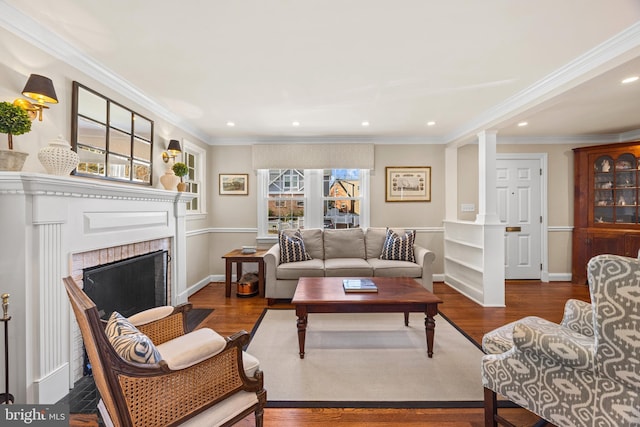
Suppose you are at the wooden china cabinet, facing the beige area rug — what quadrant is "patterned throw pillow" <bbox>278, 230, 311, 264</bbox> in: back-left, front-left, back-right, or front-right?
front-right

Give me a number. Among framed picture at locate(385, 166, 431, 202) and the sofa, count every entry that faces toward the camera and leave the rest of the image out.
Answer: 2

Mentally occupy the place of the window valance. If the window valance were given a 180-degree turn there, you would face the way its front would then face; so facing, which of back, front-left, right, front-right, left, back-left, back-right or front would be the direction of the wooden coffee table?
back

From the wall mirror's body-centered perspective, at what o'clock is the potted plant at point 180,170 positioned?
The potted plant is roughly at 9 o'clock from the wall mirror.

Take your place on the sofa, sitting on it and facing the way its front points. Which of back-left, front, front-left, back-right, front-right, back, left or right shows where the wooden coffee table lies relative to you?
front

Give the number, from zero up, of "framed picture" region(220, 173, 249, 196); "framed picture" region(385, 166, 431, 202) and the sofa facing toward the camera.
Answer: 3

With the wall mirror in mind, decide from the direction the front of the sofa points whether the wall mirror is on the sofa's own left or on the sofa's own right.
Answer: on the sofa's own right

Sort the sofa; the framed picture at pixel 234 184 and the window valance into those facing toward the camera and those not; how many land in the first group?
3

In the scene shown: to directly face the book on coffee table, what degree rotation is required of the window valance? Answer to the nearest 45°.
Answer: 0° — it already faces it

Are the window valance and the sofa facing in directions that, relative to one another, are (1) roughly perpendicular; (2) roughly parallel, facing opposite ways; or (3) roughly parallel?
roughly parallel

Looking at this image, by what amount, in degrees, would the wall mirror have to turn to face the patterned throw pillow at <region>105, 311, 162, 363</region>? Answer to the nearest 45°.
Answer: approximately 45° to its right

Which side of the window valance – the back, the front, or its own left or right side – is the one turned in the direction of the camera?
front

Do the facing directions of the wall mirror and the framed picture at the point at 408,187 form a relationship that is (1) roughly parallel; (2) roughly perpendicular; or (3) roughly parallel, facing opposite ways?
roughly perpendicular

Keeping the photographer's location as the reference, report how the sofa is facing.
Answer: facing the viewer

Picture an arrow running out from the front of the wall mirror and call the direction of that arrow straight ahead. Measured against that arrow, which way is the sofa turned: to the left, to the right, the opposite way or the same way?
to the right

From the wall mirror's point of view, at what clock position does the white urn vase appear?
The white urn vase is roughly at 2 o'clock from the wall mirror.

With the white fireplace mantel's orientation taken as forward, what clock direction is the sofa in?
The sofa is roughly at 10 o'clock from the white fireplace mantel.

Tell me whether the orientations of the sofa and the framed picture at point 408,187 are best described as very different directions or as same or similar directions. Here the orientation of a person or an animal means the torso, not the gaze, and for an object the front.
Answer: same or similar directions

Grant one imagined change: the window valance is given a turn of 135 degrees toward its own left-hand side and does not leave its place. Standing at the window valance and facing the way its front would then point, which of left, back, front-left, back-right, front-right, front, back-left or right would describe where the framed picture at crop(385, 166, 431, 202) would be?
front-right

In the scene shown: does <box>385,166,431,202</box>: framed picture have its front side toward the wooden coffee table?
yes
